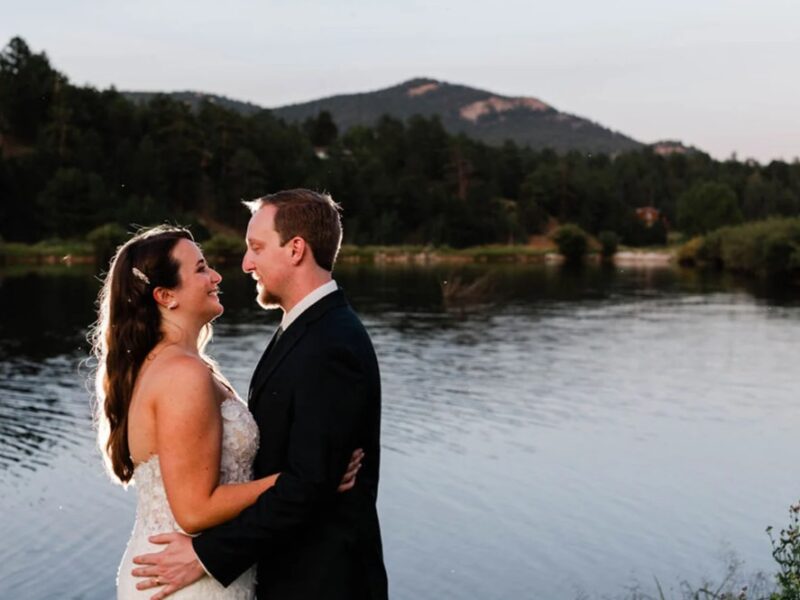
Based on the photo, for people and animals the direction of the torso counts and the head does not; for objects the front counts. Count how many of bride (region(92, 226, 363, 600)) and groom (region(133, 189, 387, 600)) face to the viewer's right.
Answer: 1

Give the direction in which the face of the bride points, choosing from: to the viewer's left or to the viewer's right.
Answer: to the viewer's right

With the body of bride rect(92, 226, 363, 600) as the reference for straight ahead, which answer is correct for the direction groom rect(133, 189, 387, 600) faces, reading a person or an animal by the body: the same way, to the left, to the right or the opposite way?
the opposite way

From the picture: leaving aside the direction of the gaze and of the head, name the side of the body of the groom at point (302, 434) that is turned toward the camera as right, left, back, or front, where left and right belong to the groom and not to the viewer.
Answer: left

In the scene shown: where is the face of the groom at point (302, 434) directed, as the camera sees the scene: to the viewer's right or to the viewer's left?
to the viewer's left

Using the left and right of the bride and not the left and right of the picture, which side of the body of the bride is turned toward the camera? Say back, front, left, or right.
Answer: right
